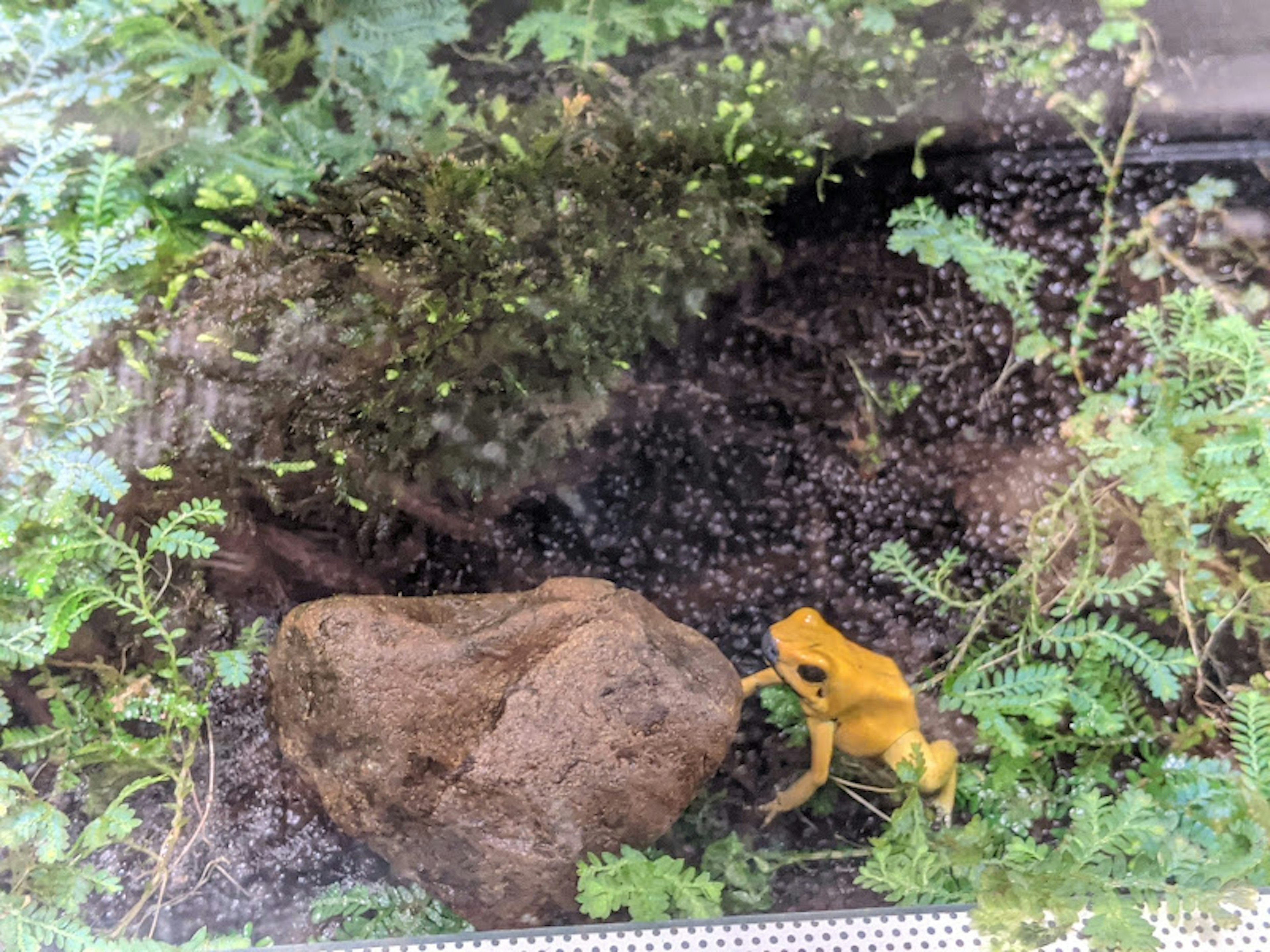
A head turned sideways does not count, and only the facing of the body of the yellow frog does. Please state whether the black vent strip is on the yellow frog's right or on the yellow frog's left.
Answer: on the yellow frog's right

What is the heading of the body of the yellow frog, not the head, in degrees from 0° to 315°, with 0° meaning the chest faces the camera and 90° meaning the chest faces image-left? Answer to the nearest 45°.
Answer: approximately 90°
